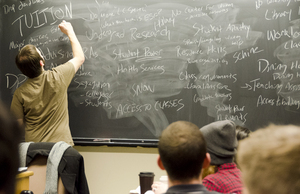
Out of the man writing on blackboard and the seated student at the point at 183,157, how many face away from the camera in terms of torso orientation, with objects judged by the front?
2

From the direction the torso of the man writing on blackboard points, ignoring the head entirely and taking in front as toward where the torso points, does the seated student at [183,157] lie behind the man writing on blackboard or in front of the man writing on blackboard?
behind

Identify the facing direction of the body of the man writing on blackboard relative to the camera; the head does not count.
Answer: away from the camera

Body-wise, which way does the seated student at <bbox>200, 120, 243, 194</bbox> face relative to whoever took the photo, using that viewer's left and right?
facing away from the viewer and to the left of the viewer

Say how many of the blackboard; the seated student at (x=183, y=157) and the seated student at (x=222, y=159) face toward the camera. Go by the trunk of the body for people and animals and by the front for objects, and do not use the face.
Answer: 1

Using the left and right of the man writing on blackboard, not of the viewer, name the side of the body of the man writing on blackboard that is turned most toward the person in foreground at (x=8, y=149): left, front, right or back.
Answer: back

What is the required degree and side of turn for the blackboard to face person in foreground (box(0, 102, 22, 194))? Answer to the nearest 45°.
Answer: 0° — it already faces them

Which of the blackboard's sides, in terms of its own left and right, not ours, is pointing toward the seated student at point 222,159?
front

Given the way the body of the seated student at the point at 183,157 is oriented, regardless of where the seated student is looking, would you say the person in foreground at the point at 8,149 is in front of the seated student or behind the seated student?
behind

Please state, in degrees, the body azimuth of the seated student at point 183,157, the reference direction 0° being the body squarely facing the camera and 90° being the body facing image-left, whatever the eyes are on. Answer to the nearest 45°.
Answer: approximately 180°

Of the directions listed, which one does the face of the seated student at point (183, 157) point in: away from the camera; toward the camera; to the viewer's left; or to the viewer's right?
away from the camera

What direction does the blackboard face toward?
toward the camera

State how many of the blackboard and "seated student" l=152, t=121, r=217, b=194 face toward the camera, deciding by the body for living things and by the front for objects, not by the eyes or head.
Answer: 1

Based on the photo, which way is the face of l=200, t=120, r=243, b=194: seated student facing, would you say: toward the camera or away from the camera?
away from the camera
